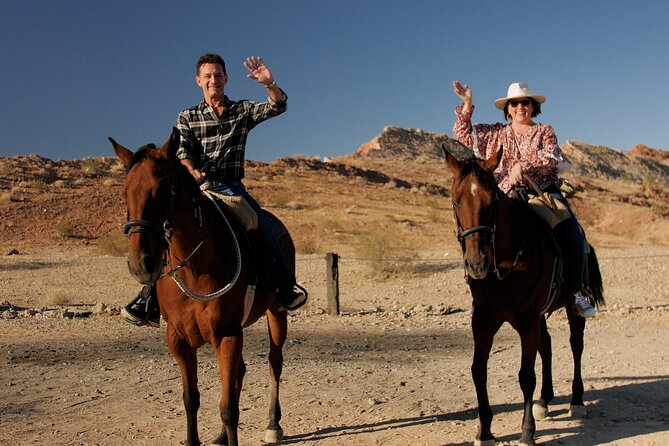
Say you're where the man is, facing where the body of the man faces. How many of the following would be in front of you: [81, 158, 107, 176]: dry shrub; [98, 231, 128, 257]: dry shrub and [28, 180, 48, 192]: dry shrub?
0

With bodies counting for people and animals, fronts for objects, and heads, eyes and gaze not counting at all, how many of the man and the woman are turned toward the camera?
2

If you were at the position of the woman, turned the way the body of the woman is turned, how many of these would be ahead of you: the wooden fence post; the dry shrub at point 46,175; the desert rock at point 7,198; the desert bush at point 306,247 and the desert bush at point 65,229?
0

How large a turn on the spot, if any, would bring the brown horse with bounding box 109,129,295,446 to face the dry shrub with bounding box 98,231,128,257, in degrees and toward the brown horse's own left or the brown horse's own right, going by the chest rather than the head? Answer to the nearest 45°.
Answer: approximately 135° to the brown horse's own right

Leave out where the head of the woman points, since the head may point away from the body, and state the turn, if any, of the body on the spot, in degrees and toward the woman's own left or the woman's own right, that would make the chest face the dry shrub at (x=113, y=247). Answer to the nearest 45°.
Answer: approximately 135° to the woman's own right

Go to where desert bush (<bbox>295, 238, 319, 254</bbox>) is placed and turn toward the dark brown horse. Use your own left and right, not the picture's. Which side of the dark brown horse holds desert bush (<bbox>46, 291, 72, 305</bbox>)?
right

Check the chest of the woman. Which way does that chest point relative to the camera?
toward the camera

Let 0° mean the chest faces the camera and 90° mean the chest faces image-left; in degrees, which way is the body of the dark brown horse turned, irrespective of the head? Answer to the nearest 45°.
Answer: approximately 45°

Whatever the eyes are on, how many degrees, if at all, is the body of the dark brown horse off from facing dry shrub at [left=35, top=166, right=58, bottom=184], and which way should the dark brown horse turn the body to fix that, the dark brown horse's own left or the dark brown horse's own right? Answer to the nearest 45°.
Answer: approximately 90° to the dark brown horse's own right

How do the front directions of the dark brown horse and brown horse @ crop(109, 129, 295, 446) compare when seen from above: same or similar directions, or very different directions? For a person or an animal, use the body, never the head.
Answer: same or similar directions

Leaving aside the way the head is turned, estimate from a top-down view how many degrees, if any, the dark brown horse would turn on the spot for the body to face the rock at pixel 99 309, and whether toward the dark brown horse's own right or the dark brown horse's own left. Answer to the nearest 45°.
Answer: approximately 90° to the dark brown horse's own right

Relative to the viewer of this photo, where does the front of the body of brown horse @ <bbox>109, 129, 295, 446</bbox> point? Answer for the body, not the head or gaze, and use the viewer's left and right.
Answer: facing the viewer and to the left of the viewer

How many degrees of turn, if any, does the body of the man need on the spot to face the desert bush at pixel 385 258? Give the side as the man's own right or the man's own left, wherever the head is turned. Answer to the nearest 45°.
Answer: approximately 180°

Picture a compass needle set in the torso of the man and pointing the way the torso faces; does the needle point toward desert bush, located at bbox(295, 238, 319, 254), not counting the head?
no

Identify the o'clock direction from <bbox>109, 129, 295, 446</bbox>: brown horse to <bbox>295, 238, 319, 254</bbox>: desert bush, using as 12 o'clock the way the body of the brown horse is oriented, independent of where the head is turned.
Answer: The desert bush is roughly at 5 o'clock from the brown horse.

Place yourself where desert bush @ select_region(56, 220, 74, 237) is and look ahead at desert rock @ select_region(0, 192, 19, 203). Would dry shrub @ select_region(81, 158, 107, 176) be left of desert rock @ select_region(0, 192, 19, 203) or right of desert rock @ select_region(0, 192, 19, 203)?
right

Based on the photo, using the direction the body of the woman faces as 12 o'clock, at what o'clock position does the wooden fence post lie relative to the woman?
The wooden fence post is roughly at 5 o'clock from the woman.

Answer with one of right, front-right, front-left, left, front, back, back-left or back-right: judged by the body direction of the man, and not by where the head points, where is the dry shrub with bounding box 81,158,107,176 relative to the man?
back

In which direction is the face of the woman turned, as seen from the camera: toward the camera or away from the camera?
toward the camera
